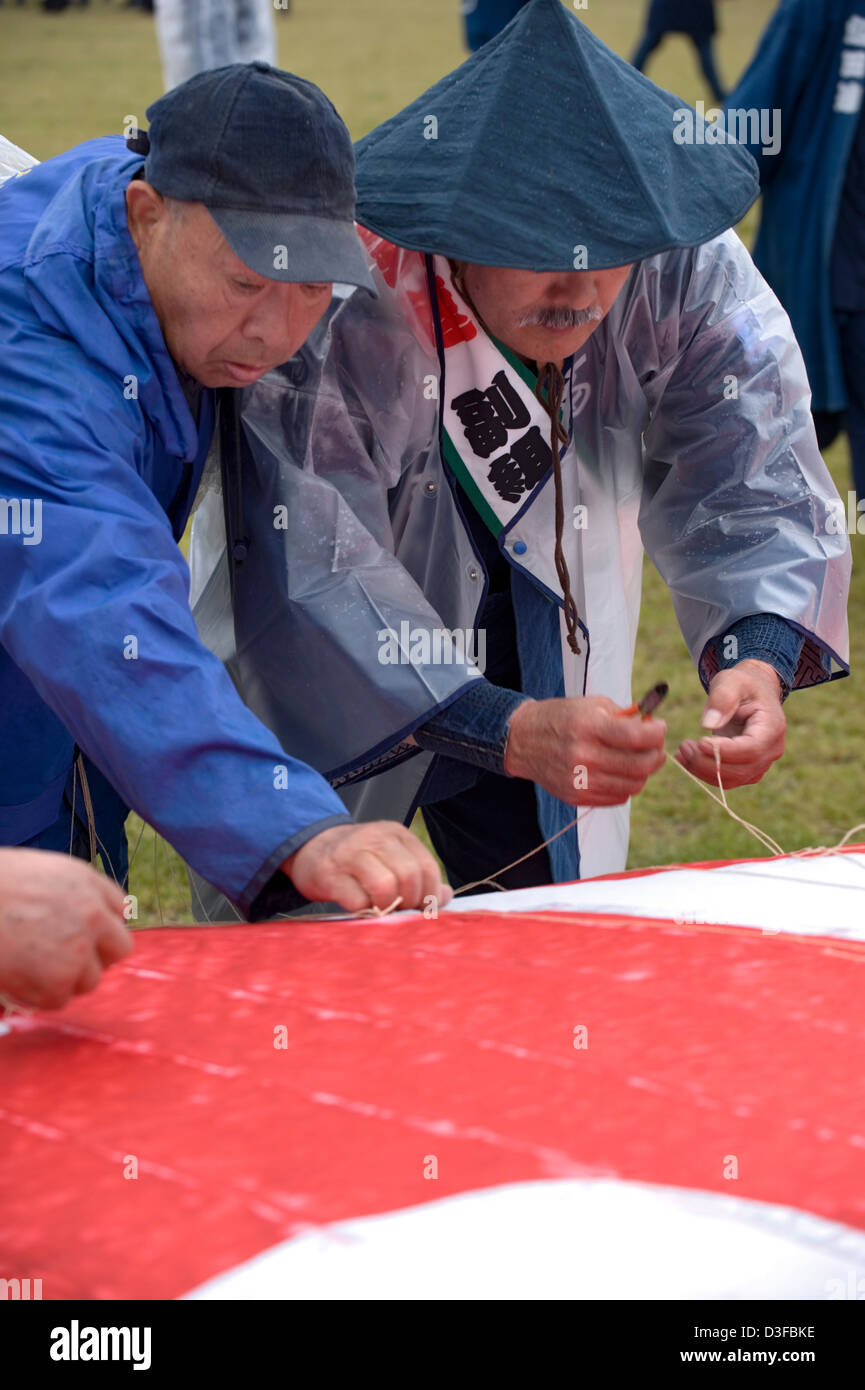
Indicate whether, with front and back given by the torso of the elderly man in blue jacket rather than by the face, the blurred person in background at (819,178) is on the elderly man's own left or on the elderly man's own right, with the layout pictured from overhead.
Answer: on the elderly man's own left

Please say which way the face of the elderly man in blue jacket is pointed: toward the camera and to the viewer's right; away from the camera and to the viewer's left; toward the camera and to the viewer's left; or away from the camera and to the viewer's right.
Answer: toward the camera and to the viewer's right

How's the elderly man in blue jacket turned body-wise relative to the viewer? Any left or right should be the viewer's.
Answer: facing the viewer and to the right of the viewer
